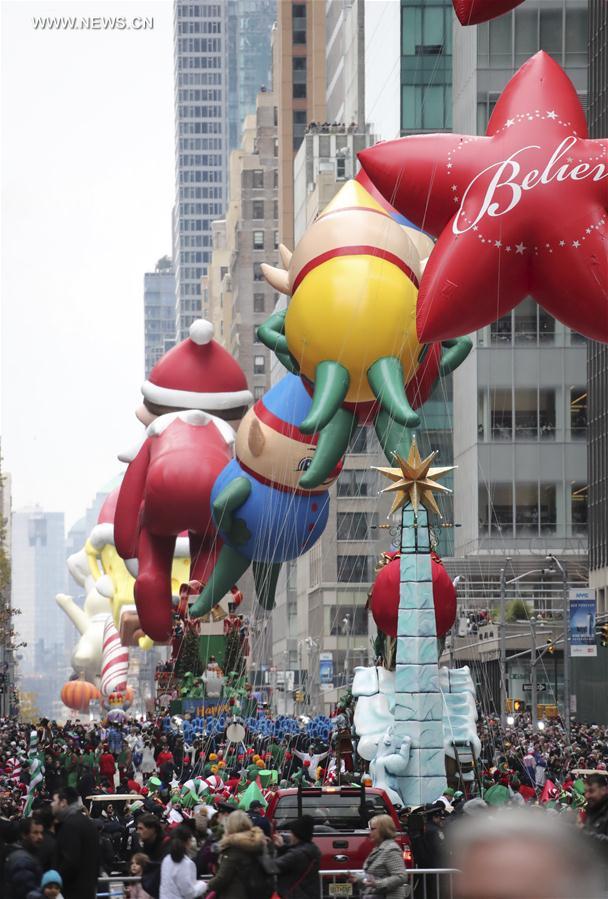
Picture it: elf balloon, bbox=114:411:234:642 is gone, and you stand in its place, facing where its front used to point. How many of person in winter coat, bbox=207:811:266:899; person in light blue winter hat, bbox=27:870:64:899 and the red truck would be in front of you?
0

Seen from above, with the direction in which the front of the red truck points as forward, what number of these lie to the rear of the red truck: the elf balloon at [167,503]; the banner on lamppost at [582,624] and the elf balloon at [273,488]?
0

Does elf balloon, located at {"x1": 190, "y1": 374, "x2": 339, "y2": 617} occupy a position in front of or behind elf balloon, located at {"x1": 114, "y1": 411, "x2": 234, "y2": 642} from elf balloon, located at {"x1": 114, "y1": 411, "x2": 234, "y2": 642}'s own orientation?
behind

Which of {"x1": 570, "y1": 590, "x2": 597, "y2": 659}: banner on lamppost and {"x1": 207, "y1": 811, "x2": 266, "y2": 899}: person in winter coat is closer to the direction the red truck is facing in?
the banner on lamppost

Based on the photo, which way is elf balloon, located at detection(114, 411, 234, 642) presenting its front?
away from the camera

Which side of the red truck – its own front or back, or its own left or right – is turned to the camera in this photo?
back

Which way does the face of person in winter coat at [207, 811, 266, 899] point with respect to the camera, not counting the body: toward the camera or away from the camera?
away from the camera
